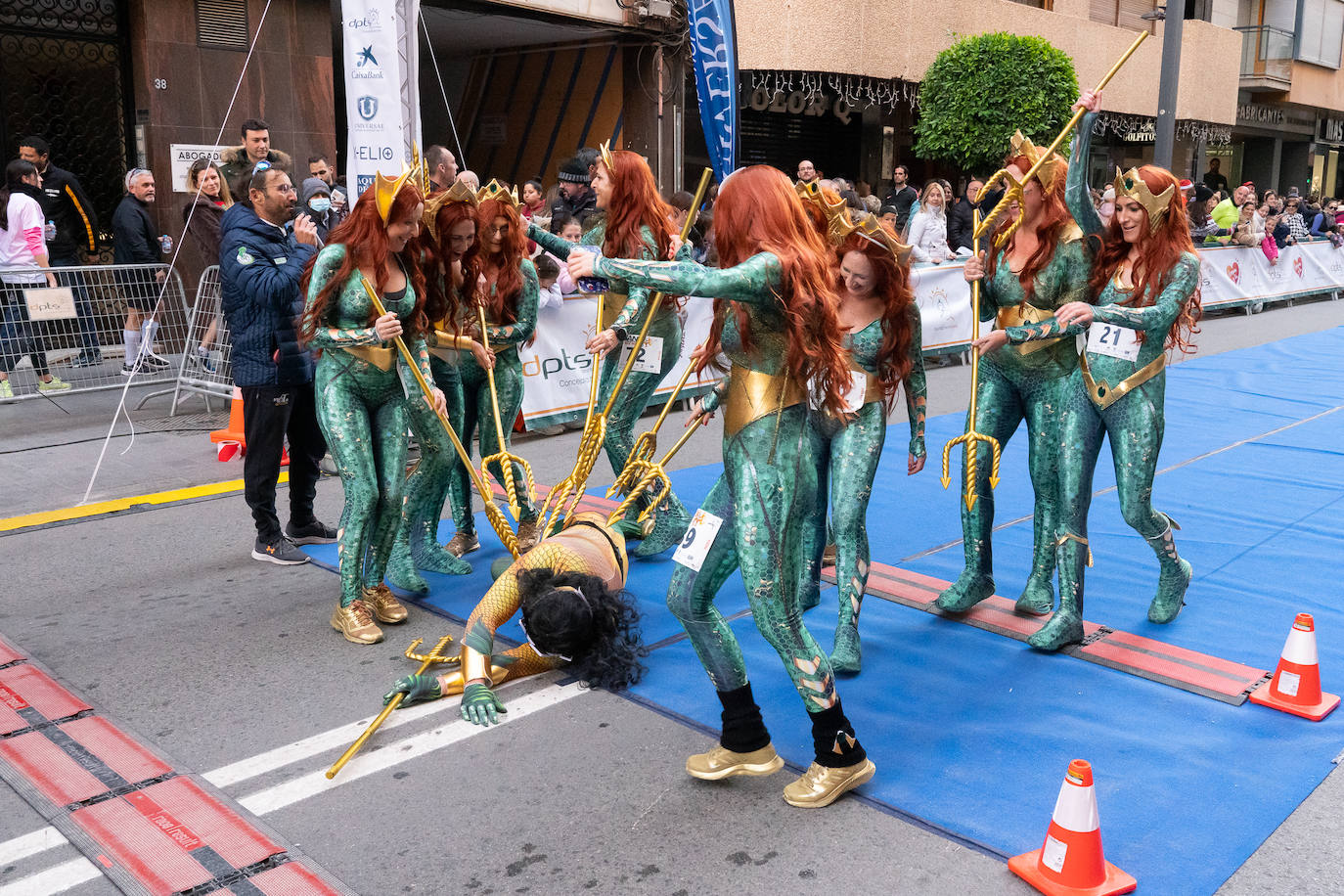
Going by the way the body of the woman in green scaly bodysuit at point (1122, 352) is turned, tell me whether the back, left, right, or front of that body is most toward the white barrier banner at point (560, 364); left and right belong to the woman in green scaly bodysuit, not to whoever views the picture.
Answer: right

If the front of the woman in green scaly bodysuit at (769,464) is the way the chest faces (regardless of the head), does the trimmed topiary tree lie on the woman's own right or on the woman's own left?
on the woman's own right

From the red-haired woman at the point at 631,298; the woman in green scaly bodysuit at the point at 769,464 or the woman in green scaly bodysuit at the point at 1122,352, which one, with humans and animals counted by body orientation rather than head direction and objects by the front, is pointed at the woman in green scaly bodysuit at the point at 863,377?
the woman in green scaly bodysuit at the point at 1122,352

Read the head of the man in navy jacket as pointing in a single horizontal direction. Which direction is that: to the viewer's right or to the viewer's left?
to the viewer's right

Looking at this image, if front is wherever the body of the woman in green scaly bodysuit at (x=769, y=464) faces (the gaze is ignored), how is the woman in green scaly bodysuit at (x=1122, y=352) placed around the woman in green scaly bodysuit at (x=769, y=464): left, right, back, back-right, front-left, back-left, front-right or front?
back-right

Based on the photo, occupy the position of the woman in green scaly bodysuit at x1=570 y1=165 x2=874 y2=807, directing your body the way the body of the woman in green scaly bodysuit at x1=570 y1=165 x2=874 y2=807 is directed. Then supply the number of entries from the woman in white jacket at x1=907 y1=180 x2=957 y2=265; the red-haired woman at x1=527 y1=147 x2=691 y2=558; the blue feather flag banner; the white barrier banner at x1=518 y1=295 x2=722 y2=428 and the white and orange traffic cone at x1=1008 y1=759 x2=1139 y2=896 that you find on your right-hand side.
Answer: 4

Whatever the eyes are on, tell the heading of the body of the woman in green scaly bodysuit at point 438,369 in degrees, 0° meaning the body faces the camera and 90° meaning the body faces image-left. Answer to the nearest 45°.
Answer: approximately 315°

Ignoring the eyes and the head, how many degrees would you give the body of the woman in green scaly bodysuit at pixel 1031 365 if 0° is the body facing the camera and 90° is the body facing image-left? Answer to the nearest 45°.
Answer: approximately 45°

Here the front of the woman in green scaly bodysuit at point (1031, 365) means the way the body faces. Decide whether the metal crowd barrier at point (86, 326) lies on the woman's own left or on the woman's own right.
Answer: on the woman's own right

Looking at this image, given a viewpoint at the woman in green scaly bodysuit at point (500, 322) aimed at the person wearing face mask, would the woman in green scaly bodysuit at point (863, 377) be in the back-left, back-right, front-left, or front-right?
back-right
